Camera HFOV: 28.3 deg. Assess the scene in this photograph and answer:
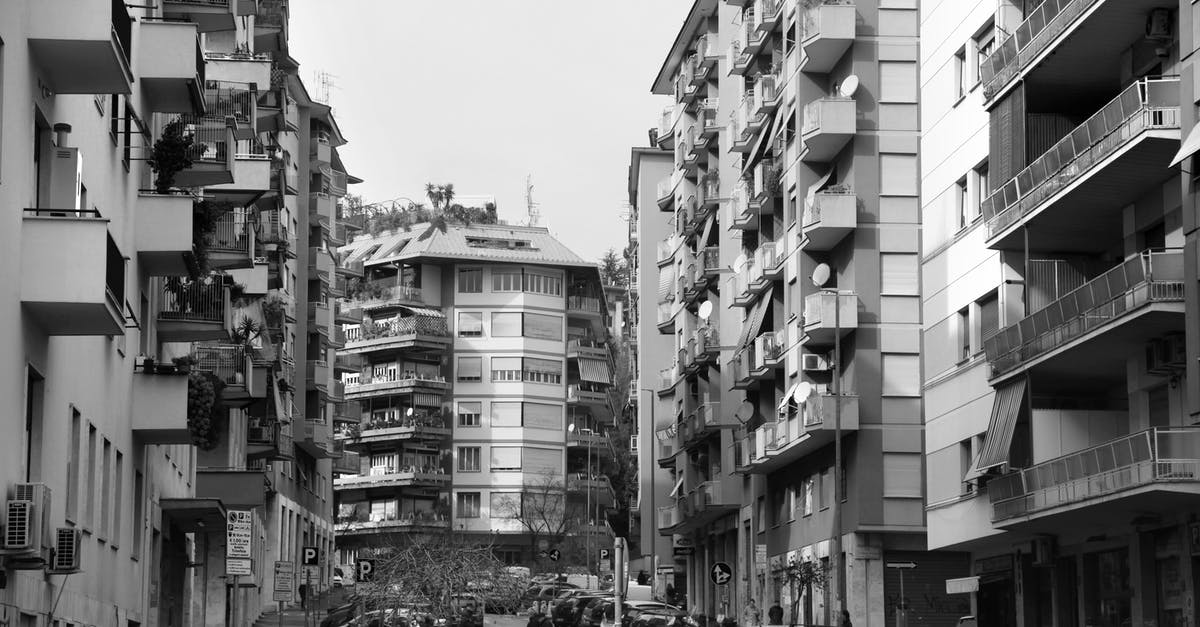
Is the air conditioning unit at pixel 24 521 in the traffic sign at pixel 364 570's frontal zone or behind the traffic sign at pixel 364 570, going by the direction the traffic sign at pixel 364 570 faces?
frontal zone

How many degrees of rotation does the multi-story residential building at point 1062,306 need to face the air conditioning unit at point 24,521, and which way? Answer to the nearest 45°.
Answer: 0° — it already faces it

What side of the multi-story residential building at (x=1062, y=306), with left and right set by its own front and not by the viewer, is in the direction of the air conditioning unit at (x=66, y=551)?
front

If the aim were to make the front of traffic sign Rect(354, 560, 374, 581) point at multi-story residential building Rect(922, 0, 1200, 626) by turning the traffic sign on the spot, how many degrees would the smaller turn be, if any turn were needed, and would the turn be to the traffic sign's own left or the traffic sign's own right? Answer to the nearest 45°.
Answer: approximately 45° to the traffic sign's own left

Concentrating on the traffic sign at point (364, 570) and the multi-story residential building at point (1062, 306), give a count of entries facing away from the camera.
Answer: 0

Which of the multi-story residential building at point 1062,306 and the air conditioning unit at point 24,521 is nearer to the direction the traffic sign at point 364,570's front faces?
the air conditioning unit

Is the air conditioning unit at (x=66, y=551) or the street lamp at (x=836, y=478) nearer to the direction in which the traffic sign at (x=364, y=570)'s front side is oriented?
the air conditioning unit

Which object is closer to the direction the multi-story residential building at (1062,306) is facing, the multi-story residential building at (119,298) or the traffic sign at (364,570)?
the multi-story residential building

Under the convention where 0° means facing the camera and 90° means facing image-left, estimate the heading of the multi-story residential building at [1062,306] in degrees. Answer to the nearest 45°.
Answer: approximately 45°

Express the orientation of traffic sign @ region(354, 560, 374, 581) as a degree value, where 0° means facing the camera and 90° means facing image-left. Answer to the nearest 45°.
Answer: approximately 0°

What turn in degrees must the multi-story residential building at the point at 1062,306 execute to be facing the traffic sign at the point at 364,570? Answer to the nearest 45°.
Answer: approximately 45° to its right

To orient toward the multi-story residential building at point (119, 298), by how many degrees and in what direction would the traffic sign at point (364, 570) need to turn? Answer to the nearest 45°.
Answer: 0° — it already faces it
